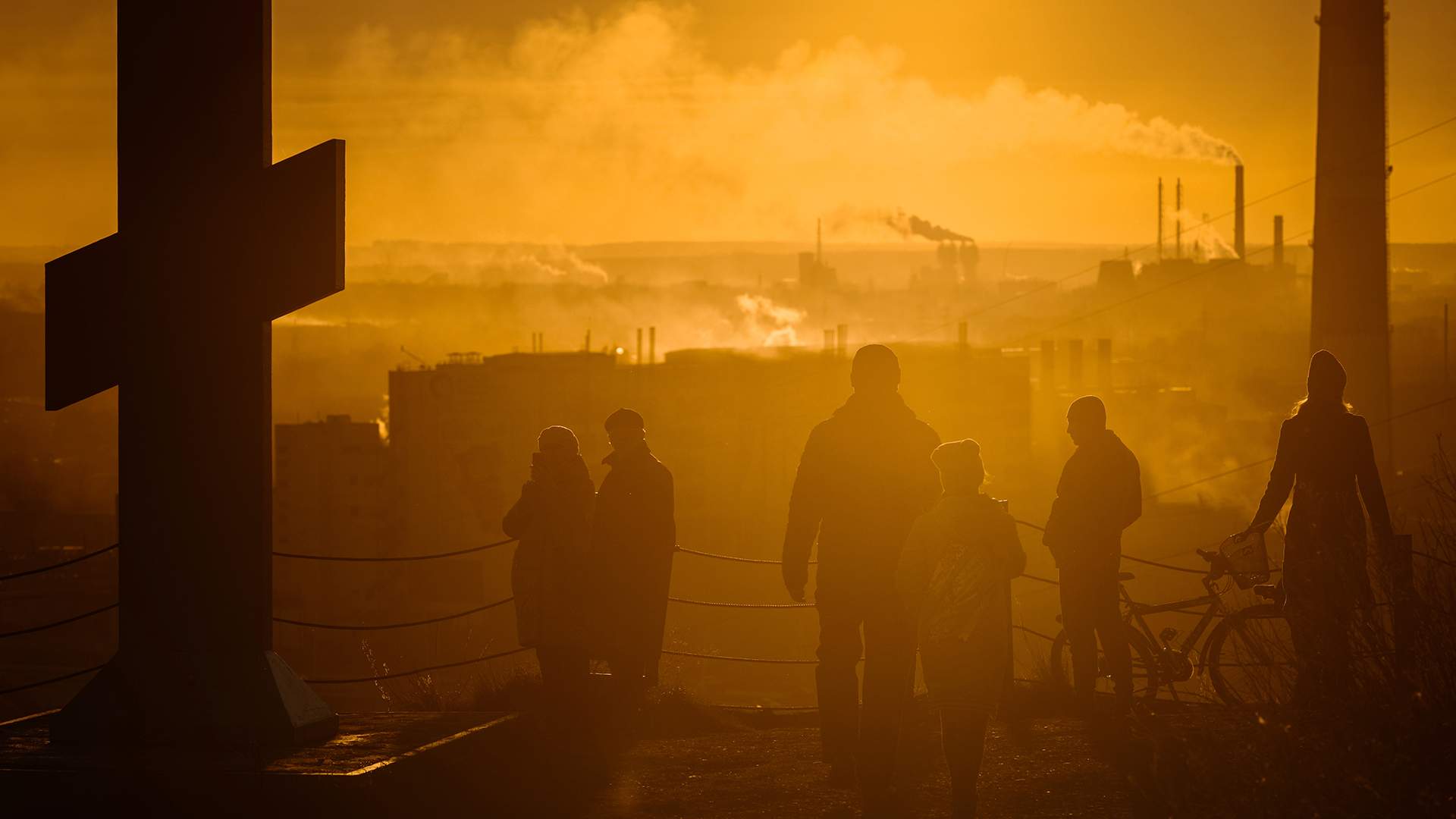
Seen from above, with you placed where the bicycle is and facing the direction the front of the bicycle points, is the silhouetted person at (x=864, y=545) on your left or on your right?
on your right

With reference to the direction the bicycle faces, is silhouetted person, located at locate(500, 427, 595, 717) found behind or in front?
behind

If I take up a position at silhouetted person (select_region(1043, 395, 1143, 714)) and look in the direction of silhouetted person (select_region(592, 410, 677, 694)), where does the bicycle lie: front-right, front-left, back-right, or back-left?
back-right

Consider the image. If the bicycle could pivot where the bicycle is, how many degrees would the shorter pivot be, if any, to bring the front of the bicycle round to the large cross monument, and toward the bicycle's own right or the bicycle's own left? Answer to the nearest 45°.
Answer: approximately 135° to the bicycle's own right

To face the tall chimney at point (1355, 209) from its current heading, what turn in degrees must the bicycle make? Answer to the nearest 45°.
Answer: approximately 90° to its left

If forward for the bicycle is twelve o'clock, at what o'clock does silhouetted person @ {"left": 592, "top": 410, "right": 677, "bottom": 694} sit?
The silhouetted person is roughly at 5 o'clock from the bicycle.

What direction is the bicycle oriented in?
to the viewer's right

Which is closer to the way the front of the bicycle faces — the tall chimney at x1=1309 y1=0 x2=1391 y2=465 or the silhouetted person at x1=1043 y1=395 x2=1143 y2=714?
the tall chimney
